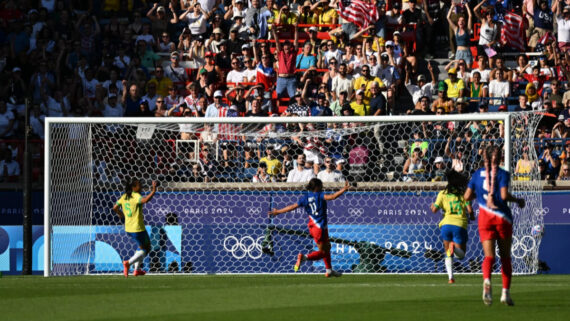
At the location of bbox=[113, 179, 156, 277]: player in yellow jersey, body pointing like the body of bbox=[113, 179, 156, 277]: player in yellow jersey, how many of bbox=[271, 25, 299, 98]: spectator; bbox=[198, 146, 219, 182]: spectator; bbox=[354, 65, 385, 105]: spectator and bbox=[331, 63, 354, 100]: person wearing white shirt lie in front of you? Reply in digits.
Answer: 4

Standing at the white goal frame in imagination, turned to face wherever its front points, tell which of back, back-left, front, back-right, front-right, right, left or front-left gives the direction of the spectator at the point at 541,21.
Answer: back-left

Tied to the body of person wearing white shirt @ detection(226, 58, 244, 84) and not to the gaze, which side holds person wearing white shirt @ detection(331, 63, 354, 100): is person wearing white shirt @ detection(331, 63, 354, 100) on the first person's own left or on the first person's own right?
on the first person's own left

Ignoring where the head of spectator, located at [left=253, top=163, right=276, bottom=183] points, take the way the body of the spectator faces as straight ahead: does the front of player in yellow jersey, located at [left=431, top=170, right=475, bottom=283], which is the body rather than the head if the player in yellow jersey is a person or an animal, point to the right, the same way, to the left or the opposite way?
the opposite way

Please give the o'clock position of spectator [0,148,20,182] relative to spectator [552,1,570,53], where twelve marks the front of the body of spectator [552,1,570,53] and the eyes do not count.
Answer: spectator [0,148,20,182] is roughly at 2 o'clock from spectator [552,1,570,53].

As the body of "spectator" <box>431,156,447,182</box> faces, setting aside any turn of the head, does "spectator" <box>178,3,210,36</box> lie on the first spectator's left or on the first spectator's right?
on the first spectator's right

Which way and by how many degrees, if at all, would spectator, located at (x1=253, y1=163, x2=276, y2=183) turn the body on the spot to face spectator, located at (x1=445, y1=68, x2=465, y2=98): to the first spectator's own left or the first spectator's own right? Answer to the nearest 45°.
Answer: approximately 135° to the first spectator's own left

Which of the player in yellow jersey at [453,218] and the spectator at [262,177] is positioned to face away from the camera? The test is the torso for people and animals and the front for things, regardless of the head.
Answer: the player in yellow jersey

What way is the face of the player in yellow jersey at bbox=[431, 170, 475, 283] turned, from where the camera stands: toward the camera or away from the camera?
away from the camera

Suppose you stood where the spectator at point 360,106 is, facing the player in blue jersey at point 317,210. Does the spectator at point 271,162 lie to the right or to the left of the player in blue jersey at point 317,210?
right
